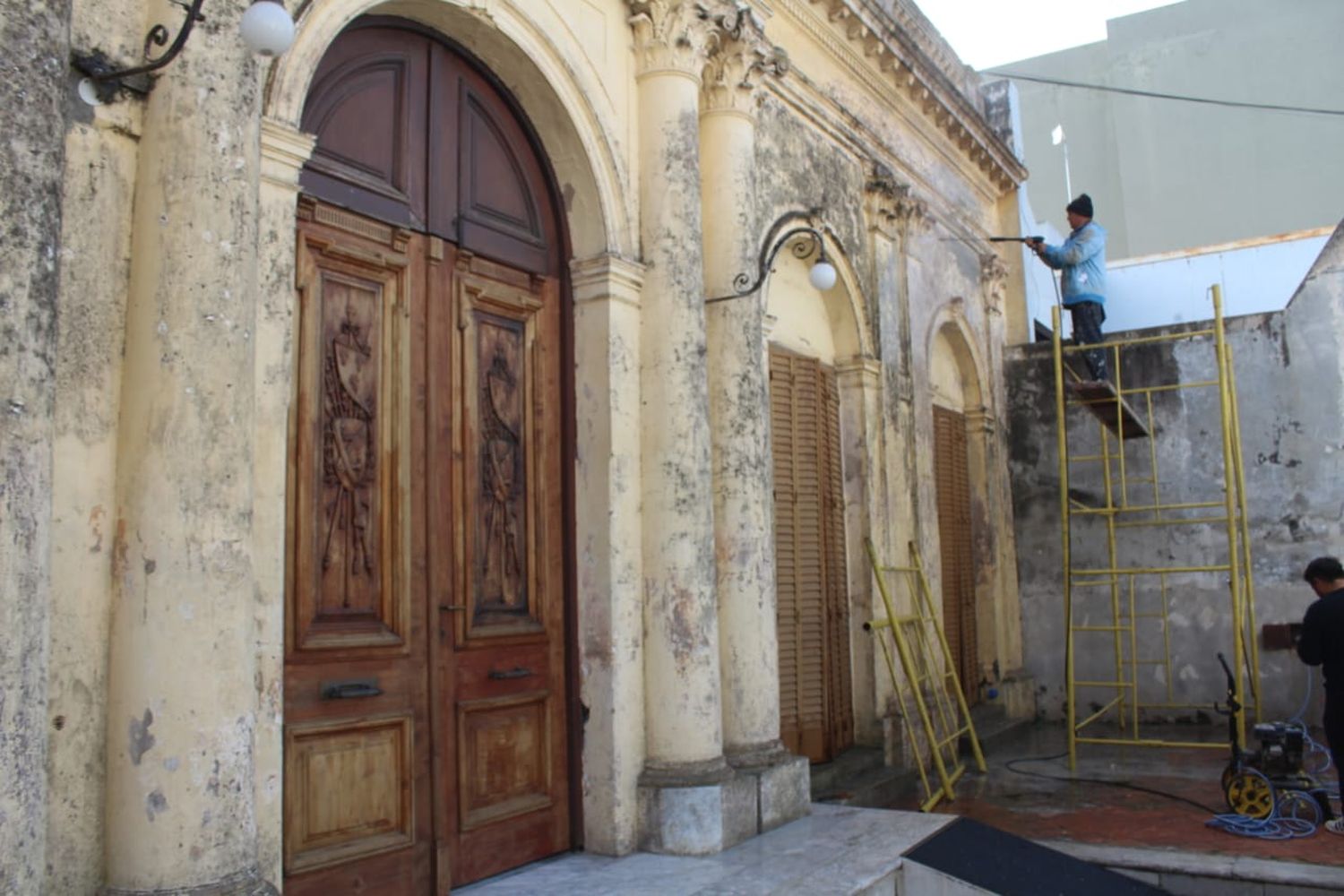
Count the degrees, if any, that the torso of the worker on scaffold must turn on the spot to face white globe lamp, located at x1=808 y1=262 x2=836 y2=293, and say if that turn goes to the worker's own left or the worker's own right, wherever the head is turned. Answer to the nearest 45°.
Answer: approximately 45° to the worker's own left

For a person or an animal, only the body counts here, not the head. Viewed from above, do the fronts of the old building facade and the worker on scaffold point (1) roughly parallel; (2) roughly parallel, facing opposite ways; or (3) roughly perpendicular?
roughly parallel, facing opposite ways

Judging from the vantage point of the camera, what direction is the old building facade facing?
facing the viewer and to the right of the viewer

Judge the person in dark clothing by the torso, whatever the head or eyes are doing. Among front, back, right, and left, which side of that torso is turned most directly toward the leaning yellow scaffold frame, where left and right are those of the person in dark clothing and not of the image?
front

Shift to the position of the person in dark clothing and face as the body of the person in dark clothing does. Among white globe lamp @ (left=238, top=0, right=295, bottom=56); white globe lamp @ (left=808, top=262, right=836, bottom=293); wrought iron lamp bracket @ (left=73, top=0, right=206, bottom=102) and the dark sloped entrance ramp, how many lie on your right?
0

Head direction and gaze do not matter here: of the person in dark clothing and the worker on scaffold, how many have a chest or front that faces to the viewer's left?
2

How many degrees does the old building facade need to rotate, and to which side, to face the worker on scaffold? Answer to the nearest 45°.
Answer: approximately 90° to its left

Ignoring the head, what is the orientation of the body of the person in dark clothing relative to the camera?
to the viewer's left

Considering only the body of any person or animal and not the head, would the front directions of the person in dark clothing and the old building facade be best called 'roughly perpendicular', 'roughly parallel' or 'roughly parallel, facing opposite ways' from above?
roughly parallel, facing opposite ways

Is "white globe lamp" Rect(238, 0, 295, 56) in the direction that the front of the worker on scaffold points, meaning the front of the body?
no

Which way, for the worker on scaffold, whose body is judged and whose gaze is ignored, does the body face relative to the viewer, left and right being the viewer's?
facing to the left of the viewer

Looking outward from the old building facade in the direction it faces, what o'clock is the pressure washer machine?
The pressure washer machine is roughly at 10 o'clock from the old building facade.
